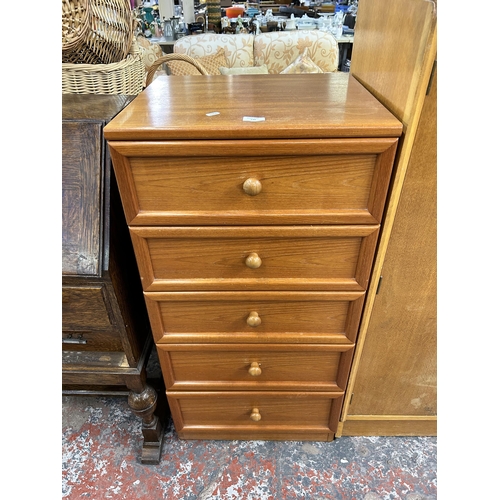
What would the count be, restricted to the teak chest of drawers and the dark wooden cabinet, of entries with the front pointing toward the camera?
2

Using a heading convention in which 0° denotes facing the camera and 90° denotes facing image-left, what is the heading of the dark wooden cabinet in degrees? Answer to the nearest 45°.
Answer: approximately 0°
